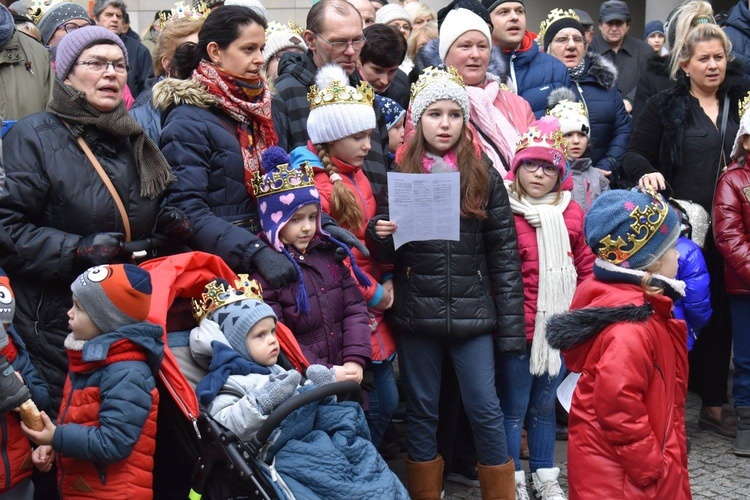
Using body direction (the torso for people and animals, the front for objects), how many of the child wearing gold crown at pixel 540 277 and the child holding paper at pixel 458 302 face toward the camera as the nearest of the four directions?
2

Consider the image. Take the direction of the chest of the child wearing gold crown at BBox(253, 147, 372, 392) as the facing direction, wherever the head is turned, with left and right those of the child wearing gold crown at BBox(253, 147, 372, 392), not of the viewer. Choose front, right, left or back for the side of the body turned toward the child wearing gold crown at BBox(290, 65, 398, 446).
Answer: left

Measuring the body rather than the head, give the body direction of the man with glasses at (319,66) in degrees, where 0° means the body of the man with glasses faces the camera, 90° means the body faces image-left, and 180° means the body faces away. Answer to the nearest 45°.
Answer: approximately 315°

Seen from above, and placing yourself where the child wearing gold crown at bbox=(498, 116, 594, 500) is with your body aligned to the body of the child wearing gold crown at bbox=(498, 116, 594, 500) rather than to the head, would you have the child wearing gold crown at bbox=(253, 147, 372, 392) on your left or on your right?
on your right

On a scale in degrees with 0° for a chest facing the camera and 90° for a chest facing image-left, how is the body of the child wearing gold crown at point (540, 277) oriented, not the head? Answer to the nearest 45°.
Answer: approximately 0°

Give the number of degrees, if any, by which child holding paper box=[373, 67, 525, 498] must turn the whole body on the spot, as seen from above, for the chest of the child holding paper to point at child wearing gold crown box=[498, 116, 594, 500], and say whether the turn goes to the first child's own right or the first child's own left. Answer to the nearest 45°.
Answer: approximately 135° to the first child's own left
